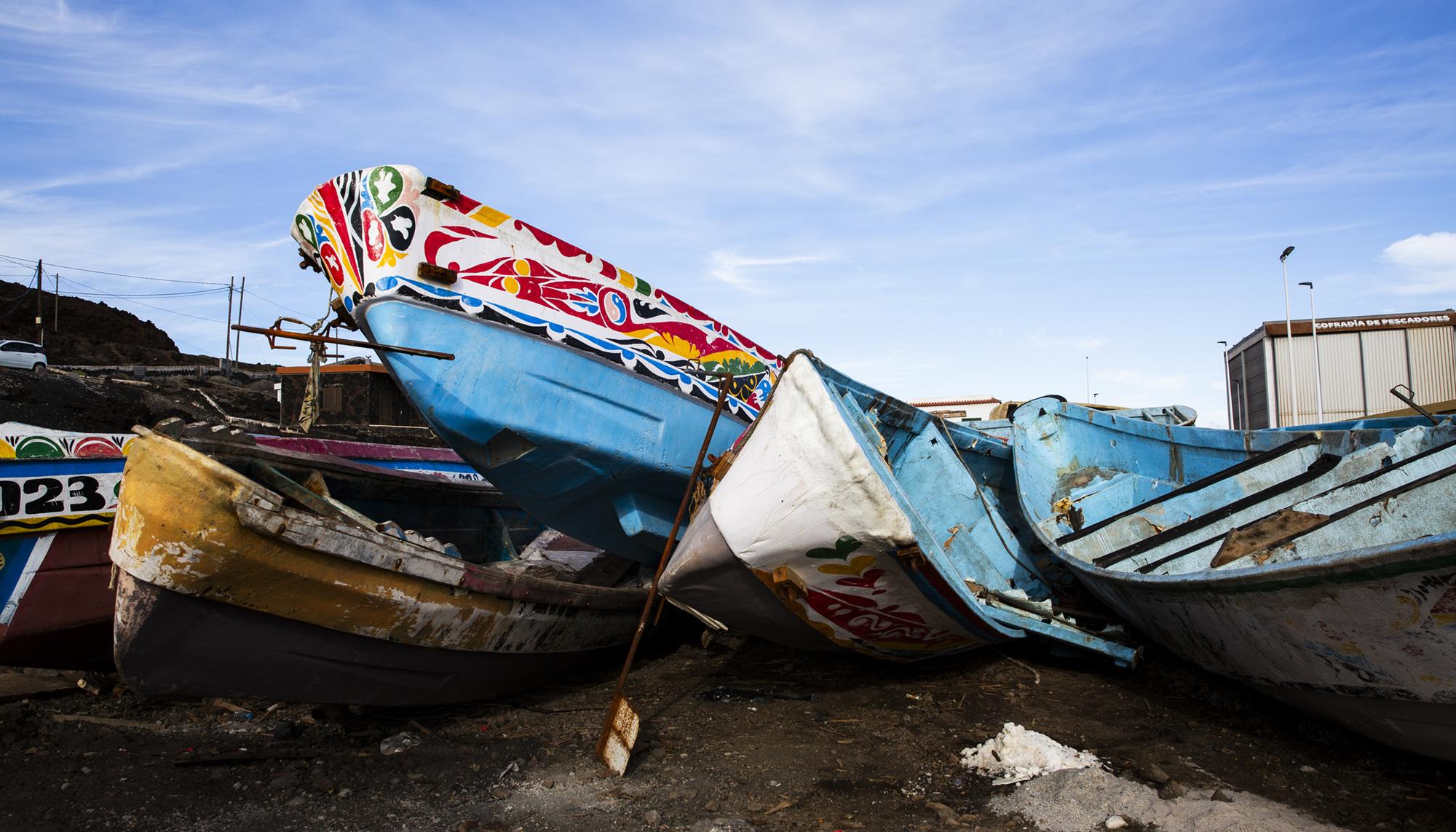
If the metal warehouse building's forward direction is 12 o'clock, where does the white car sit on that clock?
The white car is roughly at 2 o'clock from the metal warehouse building.

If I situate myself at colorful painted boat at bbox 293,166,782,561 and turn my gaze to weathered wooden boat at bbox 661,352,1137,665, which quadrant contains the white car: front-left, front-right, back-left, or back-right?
back-left

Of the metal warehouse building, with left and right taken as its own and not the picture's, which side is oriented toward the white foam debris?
front

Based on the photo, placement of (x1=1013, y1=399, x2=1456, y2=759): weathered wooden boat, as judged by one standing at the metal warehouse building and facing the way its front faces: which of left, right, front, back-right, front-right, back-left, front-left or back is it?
front

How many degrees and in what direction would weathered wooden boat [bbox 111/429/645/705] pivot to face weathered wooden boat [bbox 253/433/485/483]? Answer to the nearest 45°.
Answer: approximately 135° to its right

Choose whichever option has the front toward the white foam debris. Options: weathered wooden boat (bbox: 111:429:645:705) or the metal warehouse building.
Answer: the metal warehouse building

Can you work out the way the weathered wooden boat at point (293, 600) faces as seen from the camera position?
facing the viewer and to the left of the viewer

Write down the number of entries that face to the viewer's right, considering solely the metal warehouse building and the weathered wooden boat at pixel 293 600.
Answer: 0

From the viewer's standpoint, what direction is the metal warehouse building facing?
toward the camera

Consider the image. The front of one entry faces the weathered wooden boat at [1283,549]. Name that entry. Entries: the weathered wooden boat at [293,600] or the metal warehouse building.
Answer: the metal warehouse building

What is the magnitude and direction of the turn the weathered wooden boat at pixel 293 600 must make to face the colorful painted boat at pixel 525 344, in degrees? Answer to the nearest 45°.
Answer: approximately 180°

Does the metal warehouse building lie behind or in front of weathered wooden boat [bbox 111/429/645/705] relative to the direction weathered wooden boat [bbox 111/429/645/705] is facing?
behind
